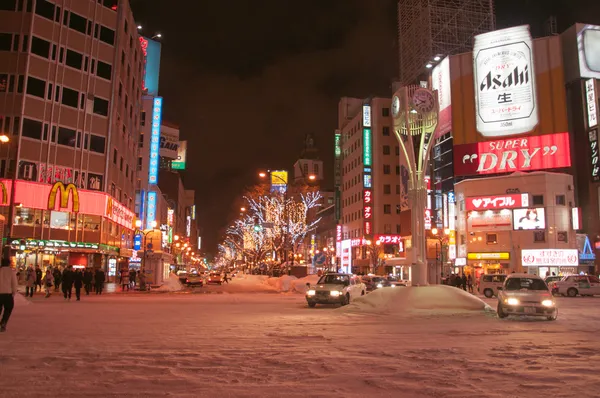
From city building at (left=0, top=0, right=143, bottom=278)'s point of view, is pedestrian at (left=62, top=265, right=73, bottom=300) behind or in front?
in front

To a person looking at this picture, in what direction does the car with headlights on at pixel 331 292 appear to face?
facing the viewer and to the left of the viewer

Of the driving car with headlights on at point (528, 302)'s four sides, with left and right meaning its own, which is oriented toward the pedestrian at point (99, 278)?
right

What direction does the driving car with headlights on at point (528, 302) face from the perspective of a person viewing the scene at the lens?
facing the viewer

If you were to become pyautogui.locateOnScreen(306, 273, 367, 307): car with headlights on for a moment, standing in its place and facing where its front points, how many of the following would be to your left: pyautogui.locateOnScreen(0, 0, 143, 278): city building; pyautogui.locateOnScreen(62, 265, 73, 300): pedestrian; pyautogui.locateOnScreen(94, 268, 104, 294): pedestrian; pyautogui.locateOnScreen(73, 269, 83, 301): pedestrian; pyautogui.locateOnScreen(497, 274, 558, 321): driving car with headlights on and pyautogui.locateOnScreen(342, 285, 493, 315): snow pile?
2

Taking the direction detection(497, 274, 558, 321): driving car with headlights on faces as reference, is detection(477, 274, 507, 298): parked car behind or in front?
behind

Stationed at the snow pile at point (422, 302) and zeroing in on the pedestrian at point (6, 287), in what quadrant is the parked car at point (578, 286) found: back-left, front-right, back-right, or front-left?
back-right

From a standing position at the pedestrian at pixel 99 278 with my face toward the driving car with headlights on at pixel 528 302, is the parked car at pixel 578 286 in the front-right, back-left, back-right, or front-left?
front-left

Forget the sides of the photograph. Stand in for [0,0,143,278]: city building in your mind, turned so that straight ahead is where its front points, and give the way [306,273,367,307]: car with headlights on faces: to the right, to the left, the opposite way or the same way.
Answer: to the right

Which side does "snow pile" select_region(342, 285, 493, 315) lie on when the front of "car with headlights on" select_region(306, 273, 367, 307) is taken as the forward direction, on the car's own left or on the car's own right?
on the car's own left

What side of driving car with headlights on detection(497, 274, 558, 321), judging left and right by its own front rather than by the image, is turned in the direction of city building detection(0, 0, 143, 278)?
right
